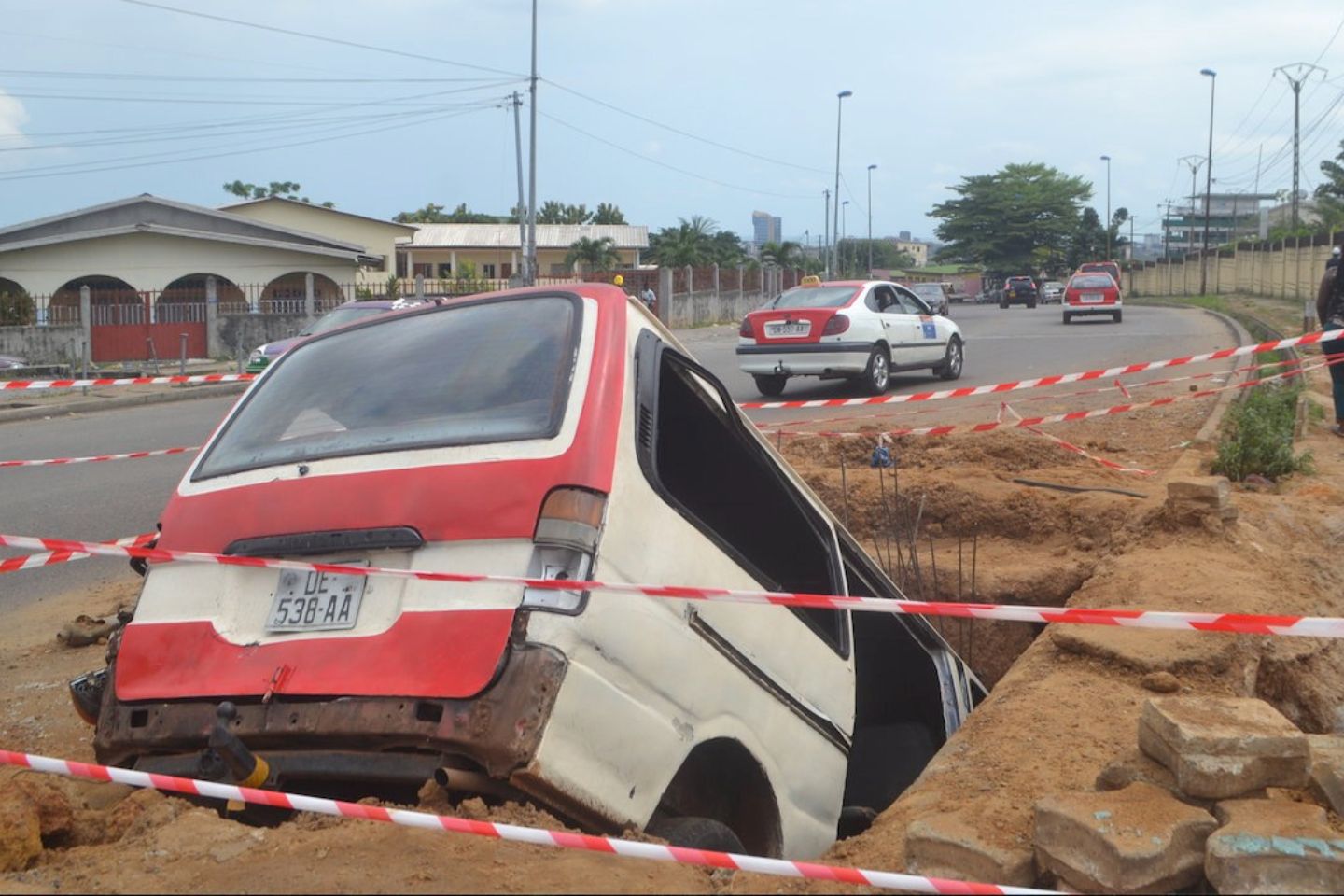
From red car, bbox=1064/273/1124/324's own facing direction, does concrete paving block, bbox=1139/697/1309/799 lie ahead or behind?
behind

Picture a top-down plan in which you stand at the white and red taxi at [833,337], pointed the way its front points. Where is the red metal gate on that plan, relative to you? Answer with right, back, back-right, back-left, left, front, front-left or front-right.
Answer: left

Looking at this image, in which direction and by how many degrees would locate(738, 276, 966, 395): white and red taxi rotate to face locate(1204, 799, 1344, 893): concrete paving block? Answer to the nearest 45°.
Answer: approximately 135° to its right

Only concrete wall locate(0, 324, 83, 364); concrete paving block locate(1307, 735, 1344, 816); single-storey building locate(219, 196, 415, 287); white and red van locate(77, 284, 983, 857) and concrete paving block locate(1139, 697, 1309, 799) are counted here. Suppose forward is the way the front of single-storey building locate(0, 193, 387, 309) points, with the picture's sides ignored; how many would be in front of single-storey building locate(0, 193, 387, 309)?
4

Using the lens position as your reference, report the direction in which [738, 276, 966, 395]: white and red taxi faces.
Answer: facing away from the viewer and to the right of the viewer

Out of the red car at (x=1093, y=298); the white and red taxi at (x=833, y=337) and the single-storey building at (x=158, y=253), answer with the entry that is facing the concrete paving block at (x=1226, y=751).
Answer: the single-storey building

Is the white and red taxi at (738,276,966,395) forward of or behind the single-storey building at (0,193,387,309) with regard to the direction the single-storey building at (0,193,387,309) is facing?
forward

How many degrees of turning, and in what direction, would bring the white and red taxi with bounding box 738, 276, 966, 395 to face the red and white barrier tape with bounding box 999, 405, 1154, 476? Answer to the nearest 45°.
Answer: approximately 135° to its right

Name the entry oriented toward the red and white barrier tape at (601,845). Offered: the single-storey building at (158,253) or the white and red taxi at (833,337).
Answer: the single-storey building

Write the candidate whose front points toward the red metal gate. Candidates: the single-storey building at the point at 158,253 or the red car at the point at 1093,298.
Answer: the single-storey building

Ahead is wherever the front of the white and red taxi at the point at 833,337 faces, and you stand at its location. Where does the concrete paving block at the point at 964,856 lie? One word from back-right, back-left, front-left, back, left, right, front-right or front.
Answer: back-right

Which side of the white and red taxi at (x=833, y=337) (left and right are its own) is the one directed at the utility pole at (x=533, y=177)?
left

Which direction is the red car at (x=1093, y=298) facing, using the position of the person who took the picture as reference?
facing away from the viewer

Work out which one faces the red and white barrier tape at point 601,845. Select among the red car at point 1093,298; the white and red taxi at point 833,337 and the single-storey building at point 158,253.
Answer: the single-storey building

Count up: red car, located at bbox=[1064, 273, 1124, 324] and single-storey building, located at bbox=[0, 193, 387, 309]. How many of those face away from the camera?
1

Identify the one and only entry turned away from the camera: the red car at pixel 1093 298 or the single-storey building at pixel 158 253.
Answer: the red car

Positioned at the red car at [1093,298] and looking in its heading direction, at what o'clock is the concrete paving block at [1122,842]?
The concrete paving block is roughly at 6 o'clock from the red car.

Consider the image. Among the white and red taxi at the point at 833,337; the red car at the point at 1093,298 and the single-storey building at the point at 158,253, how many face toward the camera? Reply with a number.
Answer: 1
